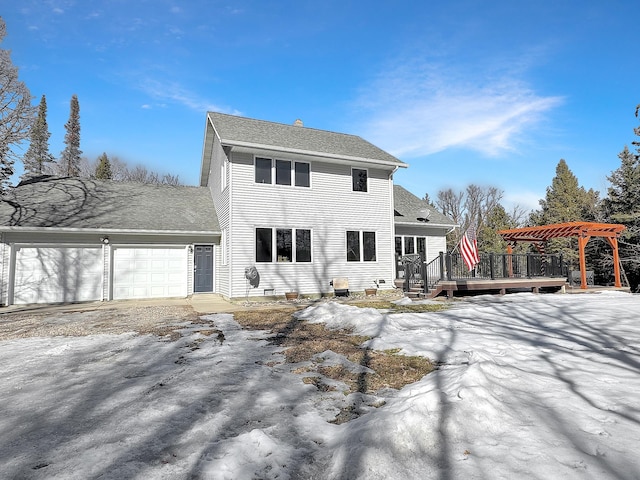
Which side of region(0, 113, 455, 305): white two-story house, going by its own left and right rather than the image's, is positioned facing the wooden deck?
left

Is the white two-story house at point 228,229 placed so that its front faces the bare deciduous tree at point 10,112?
no

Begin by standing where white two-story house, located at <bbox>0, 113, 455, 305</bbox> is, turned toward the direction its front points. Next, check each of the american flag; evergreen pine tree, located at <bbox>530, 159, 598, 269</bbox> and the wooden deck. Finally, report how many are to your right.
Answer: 0

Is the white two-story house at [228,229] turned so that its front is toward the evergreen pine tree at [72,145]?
no

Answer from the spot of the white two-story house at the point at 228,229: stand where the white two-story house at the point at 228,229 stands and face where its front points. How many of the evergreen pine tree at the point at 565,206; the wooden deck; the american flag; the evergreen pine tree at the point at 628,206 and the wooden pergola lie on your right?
0

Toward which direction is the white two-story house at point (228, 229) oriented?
toward the camera

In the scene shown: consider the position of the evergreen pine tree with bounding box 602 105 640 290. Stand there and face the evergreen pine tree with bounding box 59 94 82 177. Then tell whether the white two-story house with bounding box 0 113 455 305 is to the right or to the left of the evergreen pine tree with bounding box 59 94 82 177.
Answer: left

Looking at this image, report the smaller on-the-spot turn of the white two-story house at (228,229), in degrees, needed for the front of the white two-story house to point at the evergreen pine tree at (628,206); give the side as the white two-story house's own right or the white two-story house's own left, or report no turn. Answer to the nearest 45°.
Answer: approximately 90° to the white two-story house's own left

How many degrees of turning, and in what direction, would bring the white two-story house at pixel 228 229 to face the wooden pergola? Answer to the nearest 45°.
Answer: approximately 90° to its left

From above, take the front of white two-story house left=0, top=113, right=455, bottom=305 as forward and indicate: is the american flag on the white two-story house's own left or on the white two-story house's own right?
on the white two-story house's own left

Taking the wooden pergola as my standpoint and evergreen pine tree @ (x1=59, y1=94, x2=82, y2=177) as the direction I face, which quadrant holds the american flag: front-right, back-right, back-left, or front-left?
front-left

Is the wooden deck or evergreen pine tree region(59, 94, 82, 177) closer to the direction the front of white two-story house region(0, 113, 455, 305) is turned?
the wooden deck

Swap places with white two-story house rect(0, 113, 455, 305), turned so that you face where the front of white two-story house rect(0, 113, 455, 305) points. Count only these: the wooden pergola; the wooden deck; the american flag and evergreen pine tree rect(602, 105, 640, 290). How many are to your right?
0
